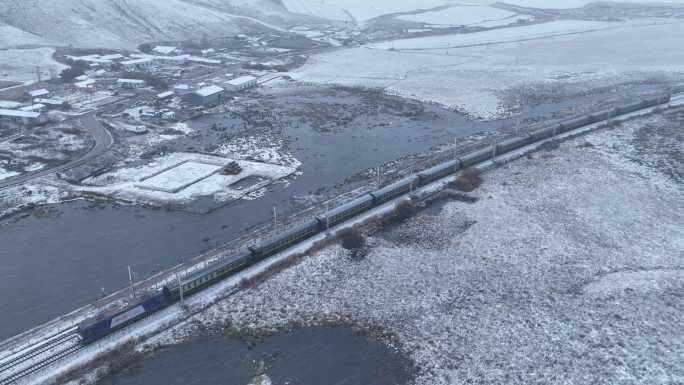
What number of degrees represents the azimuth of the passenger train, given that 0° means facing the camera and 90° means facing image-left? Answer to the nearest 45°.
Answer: approximately 45°

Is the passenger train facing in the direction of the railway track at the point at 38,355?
yes
